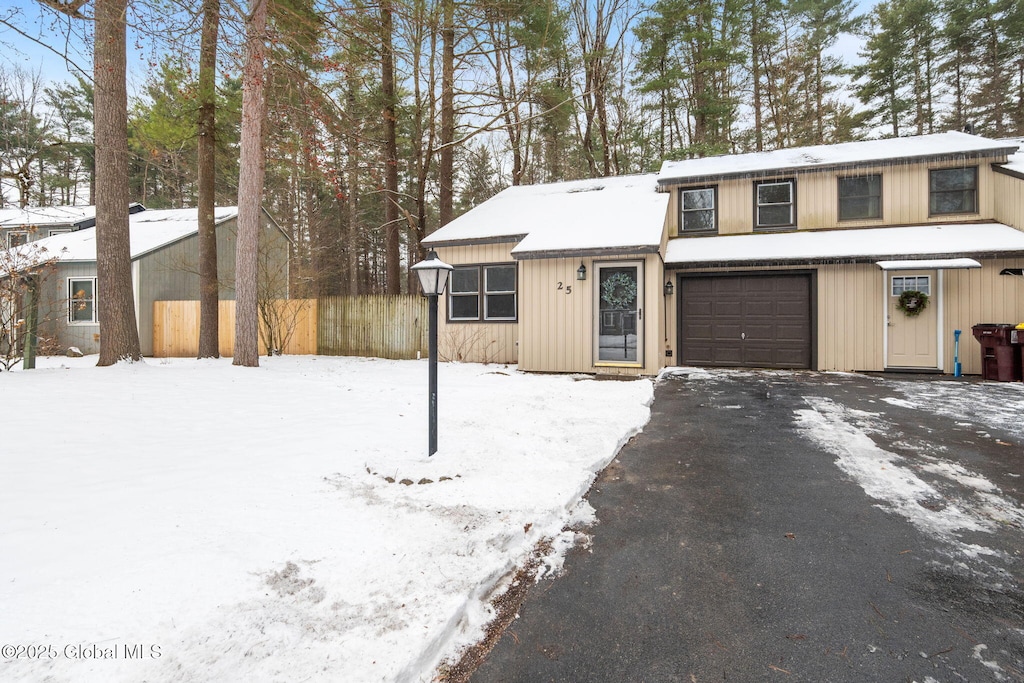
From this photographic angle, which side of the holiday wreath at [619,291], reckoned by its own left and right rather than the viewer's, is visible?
front

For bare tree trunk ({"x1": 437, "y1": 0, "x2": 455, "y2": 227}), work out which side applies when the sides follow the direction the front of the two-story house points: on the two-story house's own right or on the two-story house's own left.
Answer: on the two-story house's own right

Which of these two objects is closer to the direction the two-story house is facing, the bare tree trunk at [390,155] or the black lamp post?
the black lamp post

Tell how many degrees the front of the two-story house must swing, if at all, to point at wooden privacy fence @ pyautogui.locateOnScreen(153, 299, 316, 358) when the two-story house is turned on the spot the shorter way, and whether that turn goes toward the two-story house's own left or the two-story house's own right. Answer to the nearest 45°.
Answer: approximately 90° to the two-story house's own right

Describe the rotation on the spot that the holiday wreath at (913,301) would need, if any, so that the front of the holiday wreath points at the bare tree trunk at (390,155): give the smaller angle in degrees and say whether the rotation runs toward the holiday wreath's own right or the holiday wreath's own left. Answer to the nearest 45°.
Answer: approximately 90° to the holiday wreath's own right

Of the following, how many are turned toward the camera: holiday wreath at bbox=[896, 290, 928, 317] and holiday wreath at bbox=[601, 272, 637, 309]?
2

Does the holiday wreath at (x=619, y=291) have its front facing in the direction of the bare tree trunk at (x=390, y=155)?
no

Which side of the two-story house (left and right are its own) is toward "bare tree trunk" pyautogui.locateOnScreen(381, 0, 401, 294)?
right

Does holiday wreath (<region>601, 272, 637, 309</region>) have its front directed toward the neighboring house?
no

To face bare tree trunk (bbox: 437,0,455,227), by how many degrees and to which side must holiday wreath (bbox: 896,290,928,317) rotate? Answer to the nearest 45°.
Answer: approximately 90° to its right

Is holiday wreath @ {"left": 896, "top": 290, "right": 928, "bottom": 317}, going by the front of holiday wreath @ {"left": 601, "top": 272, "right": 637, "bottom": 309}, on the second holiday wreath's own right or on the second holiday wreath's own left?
on the second holiday wreath's own left

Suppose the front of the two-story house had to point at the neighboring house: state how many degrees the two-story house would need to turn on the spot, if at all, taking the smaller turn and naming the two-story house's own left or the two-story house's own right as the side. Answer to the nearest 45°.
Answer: approximately 90° to the two-story house's own right

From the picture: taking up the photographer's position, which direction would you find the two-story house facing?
facing the viewer

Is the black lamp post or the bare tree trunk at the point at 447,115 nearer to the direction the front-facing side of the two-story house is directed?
the black lamp post

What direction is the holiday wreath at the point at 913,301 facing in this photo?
toward the camera

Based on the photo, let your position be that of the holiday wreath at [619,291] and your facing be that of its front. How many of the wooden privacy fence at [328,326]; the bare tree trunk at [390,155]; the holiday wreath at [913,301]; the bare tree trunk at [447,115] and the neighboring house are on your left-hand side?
1

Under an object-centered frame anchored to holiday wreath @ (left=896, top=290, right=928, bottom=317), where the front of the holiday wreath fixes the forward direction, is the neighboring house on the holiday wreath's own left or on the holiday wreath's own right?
on the holiday wreath's own right
